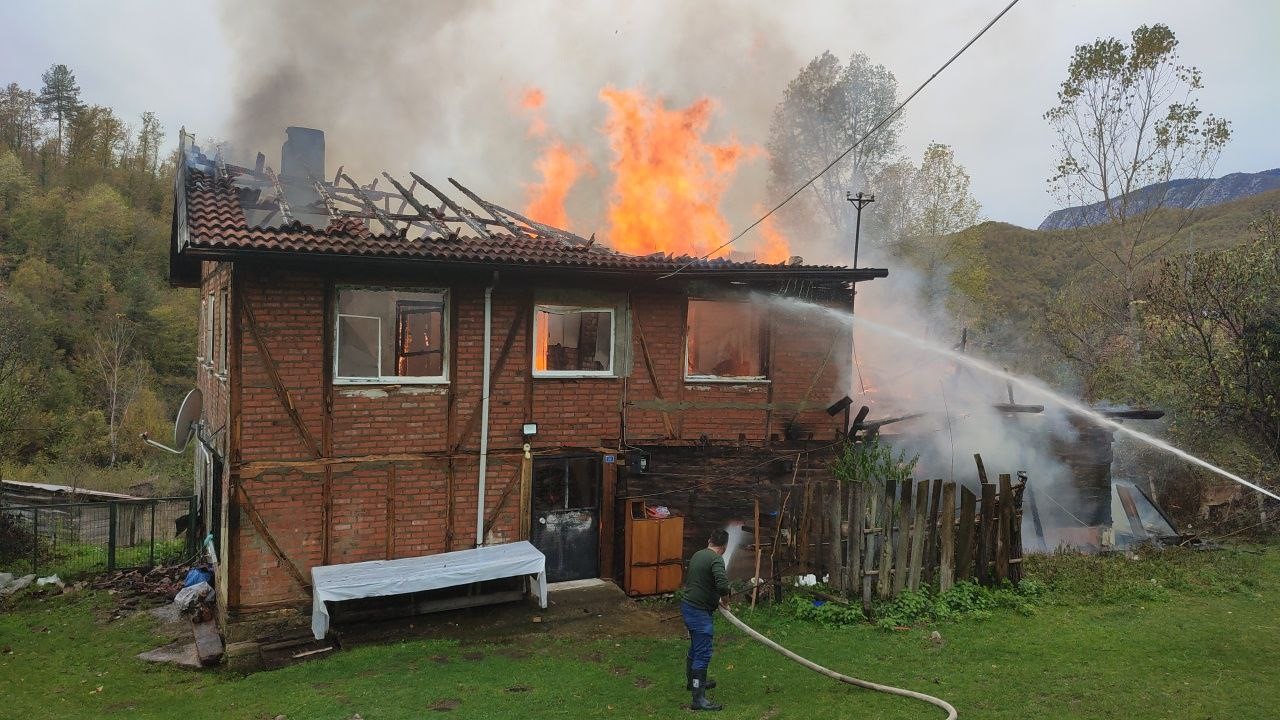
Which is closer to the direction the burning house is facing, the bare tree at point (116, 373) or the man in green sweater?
the man in green sweater

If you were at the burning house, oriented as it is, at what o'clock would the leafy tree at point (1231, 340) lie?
The leafy tree is roughly at 9 o'clock from the burning house.

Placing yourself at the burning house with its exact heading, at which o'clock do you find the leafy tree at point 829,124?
The leafy tree is roughly at 7 o'clock from the burning house.

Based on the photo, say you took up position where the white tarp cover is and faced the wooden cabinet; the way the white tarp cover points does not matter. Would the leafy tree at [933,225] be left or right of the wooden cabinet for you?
left

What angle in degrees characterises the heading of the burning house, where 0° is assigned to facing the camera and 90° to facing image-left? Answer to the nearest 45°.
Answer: approximately 0°

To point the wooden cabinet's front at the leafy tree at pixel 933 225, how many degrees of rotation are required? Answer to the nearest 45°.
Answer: approximately 135° to its left

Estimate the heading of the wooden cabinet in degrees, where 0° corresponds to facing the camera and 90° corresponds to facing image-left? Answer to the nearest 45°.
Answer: approximately 0°

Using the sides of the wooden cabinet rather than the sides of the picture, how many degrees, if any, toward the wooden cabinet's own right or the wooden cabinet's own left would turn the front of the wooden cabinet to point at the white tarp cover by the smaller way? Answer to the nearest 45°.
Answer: approximately 45° to the wooden cabinet's own right

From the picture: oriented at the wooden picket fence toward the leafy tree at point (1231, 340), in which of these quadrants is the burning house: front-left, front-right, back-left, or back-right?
back-left

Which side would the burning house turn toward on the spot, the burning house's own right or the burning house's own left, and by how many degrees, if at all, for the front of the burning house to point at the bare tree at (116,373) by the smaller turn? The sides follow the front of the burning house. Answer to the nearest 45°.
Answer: approximately 135° to the burning house's own right

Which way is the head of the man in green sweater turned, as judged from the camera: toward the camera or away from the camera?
away from the camera
